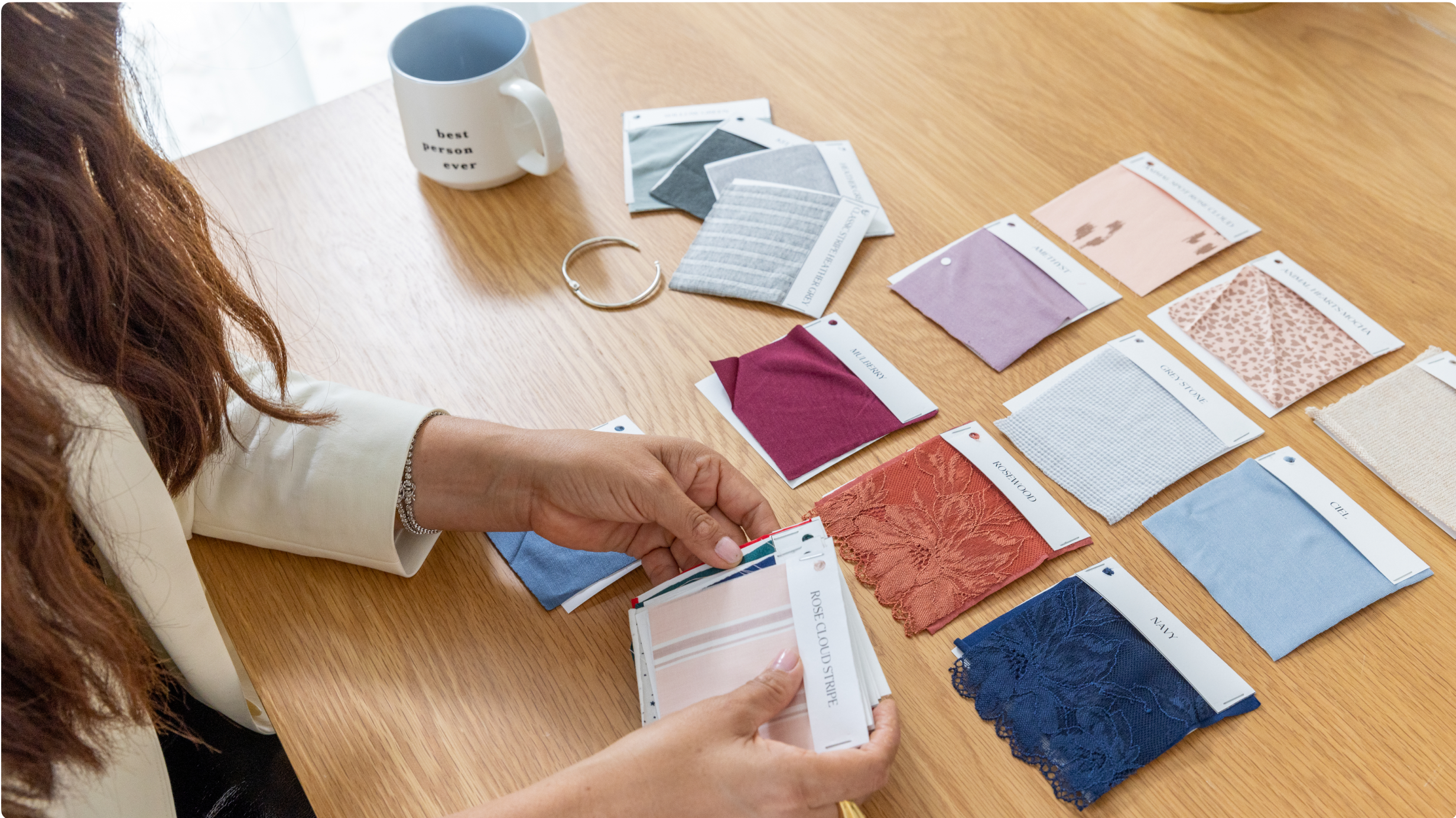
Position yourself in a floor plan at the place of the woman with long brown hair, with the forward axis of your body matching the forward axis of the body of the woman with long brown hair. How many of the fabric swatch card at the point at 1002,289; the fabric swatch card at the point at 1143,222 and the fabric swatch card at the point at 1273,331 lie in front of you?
3

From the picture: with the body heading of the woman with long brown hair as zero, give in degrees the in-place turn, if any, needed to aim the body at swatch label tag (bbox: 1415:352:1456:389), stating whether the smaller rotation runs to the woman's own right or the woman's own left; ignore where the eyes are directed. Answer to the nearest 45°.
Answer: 0° — they already face it

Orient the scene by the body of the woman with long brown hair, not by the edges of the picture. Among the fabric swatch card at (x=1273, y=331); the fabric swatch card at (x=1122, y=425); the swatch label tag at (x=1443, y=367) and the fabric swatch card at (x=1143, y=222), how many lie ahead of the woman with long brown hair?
4

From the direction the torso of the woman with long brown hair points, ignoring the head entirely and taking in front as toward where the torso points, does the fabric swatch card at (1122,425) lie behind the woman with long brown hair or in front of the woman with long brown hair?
in front

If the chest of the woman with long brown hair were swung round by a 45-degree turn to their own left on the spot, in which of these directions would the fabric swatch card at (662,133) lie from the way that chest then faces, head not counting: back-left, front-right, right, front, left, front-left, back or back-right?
front

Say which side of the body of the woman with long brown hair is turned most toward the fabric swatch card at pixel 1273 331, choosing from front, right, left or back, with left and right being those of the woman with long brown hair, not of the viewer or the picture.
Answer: front

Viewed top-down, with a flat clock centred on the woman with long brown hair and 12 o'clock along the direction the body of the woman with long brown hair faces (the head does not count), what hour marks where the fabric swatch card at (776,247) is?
The fabric swatch card is roughly at 11 o'clock from the woman with long brown hair.

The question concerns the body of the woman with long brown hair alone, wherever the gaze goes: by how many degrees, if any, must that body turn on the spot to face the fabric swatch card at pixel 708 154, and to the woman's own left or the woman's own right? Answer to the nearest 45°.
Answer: approximately 45° to the woman's own left

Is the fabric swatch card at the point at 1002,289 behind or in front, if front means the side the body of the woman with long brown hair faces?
in front

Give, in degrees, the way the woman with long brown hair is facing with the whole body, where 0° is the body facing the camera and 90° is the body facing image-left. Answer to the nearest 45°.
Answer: approximately 270°

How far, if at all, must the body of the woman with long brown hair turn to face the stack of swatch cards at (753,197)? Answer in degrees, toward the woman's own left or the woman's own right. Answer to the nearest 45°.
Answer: approximately 45° to the woman's own left

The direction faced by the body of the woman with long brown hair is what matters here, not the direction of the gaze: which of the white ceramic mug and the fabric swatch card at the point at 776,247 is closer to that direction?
the fabric swatch card

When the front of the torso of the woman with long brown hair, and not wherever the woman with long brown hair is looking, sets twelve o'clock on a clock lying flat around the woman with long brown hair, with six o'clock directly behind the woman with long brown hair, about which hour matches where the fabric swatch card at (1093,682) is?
The fabric swatch card is roughly at 1 o'clock from the woman with long brown hair.
